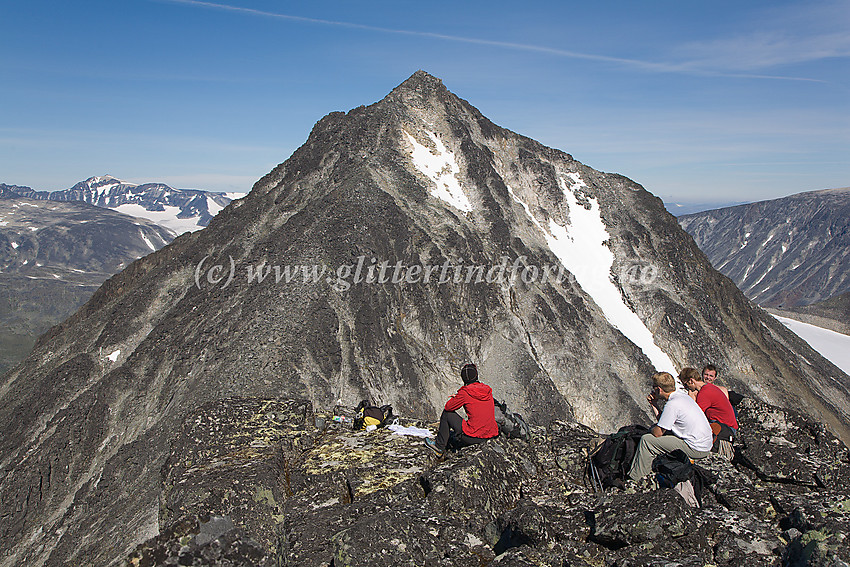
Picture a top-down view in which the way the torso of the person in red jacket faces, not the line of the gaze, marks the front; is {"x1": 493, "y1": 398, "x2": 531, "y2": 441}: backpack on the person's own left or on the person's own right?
on the person's own right

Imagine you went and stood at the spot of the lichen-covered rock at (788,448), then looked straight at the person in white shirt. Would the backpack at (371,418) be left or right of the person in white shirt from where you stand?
right

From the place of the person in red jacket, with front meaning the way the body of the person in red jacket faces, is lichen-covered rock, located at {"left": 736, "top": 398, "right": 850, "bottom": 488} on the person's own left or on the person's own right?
on the person's own right

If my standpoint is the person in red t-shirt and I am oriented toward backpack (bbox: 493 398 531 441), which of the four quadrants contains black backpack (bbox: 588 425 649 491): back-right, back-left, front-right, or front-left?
front-left

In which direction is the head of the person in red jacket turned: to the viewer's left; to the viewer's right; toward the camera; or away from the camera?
away from the camera

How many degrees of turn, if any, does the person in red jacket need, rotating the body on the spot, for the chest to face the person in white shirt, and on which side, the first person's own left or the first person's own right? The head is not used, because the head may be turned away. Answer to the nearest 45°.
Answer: approximately 135° to the first person's own right

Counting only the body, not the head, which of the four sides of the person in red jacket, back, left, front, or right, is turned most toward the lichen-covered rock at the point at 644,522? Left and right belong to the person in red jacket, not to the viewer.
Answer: back

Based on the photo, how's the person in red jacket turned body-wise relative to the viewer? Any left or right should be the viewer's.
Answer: facing away from the viewer and to the left of the viewer
